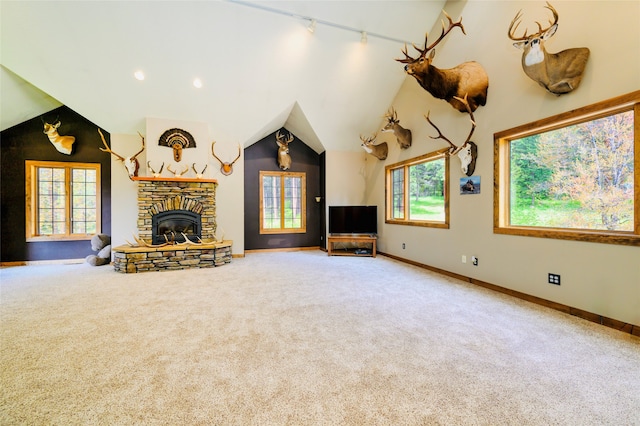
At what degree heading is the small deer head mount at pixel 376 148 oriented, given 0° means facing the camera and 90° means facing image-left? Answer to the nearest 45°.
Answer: approximately 45°

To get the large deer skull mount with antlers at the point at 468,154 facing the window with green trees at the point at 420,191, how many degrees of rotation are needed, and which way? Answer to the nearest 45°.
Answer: approximately 90° to its right

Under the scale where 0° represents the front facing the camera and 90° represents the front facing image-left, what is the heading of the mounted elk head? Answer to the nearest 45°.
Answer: approximately 90°

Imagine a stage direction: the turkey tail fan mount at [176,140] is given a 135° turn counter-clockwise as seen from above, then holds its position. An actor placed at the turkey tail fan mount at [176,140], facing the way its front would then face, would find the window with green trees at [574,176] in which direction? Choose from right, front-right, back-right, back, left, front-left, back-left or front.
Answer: right

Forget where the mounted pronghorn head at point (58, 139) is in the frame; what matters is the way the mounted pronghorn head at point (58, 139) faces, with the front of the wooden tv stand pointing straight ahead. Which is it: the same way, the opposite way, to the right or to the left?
the same way

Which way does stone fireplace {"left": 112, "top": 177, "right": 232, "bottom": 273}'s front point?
toward the camera

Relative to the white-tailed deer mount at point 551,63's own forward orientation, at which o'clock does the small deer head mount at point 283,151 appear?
The small deer head mount is roughly at 2 o'clock from the white-tailed deer mount.

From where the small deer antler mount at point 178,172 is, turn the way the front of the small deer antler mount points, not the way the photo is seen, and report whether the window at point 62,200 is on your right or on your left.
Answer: on your right

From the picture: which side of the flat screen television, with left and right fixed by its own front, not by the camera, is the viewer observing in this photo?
front

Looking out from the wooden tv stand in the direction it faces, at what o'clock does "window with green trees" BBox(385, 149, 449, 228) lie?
The window with green trees is roughly at 10 o'clock from the wooden tv stand.

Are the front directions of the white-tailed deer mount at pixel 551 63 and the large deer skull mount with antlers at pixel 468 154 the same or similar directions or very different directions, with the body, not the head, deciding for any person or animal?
same or similar directions

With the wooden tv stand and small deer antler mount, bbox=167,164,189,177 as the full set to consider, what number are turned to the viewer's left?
0

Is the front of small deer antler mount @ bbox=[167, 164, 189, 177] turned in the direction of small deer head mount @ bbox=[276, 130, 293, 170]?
no

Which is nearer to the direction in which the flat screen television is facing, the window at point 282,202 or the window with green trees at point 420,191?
the window with green trees

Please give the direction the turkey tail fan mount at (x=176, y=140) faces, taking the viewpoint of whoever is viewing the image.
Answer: facing the viewer
